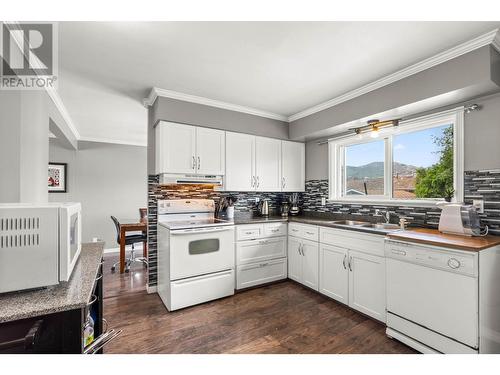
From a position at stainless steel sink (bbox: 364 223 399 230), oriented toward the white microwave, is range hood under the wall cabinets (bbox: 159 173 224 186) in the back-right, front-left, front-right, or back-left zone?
front-right

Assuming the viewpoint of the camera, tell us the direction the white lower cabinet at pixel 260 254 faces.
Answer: facing the viewer and to the right of the viewer

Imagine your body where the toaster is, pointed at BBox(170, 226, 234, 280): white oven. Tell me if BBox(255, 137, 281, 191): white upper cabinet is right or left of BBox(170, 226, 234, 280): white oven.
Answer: right

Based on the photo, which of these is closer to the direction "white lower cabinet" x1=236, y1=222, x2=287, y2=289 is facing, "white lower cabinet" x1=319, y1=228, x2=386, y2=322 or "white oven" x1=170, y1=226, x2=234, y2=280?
the white lower cabinet

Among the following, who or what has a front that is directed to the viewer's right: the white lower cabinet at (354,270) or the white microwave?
the white microwave

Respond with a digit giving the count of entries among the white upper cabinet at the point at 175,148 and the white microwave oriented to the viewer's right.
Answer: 1

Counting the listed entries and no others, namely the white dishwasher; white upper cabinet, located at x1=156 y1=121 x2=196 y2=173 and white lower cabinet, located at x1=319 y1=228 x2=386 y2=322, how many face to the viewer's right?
0

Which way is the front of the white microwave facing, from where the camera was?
facing to the right of the viewer

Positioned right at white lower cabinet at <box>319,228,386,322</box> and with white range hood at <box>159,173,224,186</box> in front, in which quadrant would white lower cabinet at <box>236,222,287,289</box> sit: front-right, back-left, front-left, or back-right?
front-right

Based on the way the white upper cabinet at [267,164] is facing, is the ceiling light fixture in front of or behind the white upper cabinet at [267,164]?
in front

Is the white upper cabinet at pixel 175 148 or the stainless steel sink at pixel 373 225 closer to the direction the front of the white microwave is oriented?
the stainless steel sink

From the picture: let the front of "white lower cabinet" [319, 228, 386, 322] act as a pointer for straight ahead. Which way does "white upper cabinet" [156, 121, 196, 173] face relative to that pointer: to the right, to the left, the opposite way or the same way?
to the left

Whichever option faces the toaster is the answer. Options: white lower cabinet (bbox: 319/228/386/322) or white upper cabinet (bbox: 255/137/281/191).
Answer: the white upper cabinet

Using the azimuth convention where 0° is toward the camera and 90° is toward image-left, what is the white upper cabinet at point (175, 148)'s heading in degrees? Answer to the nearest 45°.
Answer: approximately 0°

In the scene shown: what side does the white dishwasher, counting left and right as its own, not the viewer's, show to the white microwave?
front
